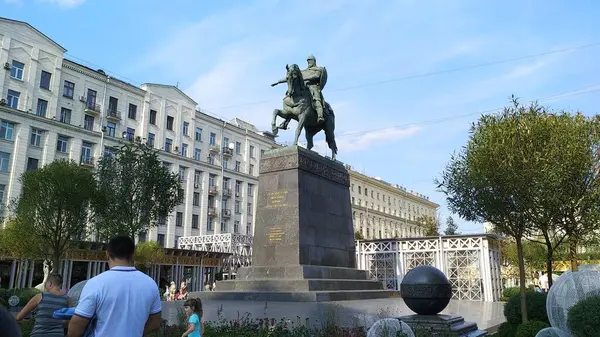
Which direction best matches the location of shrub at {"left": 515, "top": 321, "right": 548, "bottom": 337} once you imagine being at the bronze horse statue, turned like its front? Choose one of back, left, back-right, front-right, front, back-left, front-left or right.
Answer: left

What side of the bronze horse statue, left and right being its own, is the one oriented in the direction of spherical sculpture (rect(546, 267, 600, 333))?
left

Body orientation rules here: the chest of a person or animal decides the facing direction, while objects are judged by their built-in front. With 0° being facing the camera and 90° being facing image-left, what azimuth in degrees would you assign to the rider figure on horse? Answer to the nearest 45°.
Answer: approximately 45°

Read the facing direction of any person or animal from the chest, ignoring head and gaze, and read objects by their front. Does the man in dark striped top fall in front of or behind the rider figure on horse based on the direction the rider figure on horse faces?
in front

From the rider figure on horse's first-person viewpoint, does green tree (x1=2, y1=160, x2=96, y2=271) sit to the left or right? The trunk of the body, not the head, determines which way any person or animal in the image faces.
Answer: on its right

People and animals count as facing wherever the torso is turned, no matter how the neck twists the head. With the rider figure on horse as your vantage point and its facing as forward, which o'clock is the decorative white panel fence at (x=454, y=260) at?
The decorative white panel fence is roughly at 6 o'clock from the rider figure on horse.

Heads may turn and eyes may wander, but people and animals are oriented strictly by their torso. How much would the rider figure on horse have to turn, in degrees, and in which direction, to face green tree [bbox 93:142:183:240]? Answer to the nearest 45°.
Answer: approximately 90° to its right

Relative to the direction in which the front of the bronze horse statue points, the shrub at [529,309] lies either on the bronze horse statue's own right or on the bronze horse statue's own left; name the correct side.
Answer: on the bronze horse statue's own left

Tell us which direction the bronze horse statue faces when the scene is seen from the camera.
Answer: facing the viewer and to the left of the viewer

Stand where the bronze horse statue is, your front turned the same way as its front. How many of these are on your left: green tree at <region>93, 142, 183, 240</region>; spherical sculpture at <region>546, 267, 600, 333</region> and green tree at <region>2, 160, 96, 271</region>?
1
